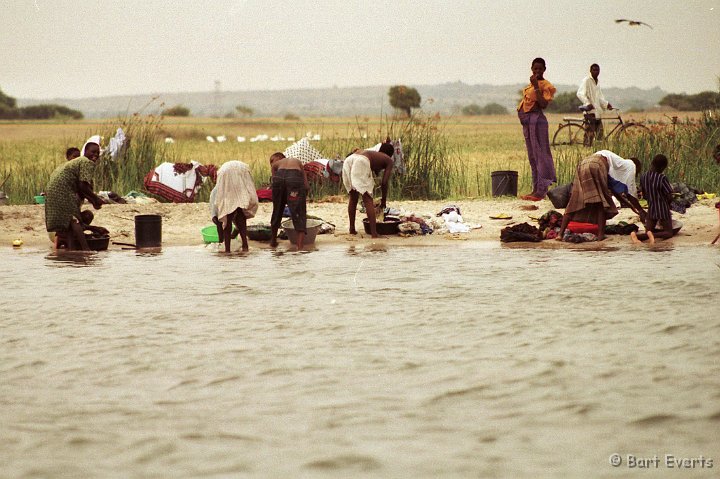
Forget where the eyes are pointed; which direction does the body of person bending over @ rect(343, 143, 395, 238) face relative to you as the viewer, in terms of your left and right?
facing away from the viewer and to the right of the viewer

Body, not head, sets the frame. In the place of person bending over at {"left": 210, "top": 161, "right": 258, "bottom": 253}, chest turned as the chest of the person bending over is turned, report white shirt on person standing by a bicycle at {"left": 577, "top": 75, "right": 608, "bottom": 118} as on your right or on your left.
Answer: on your right

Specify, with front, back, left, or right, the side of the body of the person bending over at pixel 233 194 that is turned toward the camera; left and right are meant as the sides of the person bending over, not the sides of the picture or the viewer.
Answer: back

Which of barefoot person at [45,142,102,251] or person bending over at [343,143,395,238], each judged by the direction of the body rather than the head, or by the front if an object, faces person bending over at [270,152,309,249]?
the barefoot person

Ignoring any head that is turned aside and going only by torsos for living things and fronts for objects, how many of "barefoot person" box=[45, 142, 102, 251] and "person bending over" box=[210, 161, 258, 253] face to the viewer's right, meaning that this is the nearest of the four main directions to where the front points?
1

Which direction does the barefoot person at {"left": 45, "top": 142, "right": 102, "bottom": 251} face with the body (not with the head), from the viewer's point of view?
to the viewer's right

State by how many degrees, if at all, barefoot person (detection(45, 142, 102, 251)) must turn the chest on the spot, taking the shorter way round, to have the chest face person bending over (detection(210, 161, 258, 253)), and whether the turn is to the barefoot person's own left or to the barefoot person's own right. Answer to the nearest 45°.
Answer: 0° — they already face them

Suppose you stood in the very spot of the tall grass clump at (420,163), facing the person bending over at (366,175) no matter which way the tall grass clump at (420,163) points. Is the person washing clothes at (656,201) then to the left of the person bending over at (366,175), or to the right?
left

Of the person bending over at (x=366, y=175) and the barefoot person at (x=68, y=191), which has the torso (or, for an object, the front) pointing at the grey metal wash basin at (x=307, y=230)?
the barefoot person

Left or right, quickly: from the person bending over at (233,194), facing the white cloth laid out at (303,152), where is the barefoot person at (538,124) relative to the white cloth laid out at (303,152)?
right

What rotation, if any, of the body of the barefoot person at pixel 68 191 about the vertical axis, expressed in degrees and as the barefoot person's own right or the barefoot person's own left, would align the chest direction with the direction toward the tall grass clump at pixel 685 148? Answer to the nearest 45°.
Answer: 0° — they already face it
